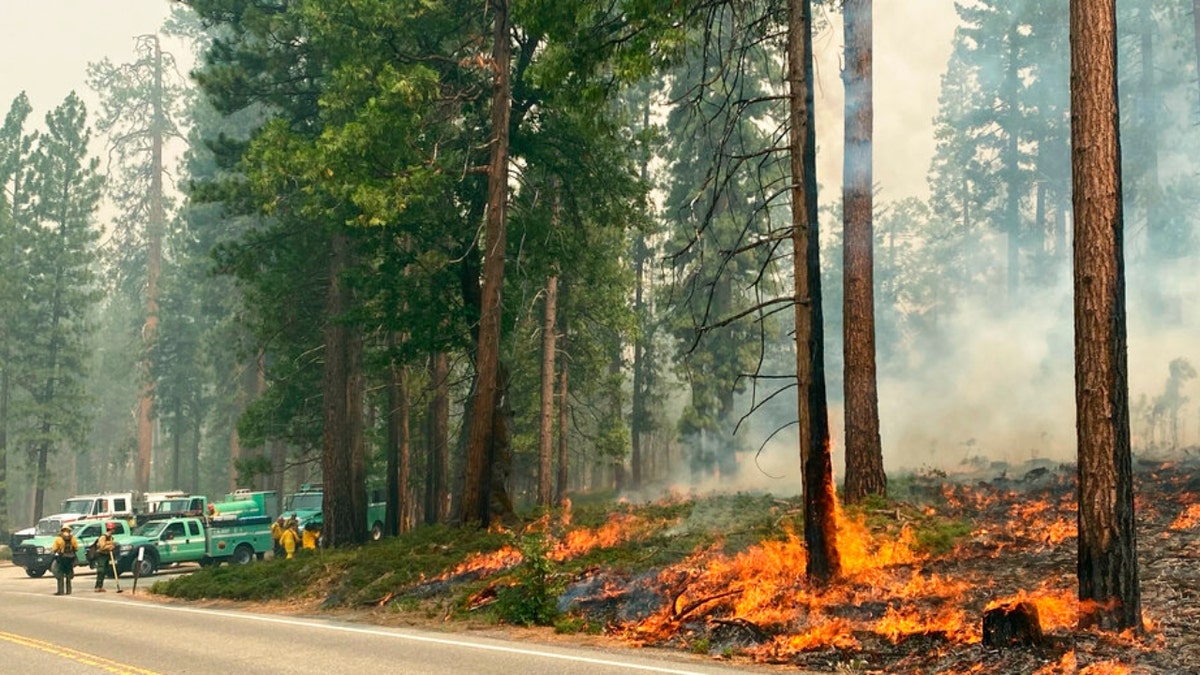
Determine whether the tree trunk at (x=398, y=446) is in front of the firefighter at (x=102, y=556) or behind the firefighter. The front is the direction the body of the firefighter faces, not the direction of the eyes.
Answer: in front

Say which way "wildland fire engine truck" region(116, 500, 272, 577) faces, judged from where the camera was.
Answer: facing the viewer and to the left of the viewer

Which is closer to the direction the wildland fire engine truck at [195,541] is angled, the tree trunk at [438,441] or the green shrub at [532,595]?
the green shrub

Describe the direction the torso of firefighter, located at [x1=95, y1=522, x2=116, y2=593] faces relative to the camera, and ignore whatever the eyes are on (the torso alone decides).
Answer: to the viewer's right

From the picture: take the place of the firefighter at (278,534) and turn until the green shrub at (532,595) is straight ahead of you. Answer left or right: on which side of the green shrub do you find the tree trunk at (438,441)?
left

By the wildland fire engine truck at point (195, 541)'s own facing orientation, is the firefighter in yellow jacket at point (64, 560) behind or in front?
in front

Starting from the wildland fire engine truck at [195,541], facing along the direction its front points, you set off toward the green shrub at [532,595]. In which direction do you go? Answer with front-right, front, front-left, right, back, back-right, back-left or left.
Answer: front-left
